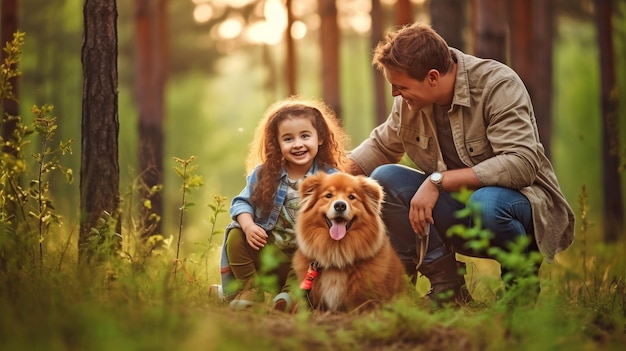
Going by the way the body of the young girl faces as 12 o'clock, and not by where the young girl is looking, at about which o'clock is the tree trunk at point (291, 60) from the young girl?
The tree trunk is roughly at 6 o'clock from the young girl.

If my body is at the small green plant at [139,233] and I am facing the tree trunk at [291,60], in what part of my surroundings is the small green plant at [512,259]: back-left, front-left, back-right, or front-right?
back-right

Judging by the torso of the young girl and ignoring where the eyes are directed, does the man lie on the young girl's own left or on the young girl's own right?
on the young girl's own left

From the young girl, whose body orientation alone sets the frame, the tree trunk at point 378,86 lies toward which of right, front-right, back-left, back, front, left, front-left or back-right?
back

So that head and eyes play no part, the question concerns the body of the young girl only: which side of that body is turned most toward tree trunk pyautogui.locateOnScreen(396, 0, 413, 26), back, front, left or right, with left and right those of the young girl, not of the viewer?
back

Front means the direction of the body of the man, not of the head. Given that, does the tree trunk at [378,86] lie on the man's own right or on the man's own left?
on the man's own right

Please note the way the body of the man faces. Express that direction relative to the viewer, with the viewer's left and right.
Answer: facing the viewer and to the left of the viewer

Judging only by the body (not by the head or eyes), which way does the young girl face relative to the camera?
toward the camera

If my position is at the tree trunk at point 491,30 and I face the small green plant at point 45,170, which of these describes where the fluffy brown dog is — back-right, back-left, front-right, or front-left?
front-left

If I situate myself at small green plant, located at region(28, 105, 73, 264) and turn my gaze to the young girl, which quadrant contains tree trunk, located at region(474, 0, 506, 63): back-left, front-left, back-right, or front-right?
front-left

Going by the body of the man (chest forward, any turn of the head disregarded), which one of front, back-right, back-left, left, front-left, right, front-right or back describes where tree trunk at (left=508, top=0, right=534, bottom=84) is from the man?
back-right

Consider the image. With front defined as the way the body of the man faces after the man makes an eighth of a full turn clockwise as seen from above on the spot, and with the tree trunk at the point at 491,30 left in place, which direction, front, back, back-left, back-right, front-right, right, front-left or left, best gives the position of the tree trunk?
right

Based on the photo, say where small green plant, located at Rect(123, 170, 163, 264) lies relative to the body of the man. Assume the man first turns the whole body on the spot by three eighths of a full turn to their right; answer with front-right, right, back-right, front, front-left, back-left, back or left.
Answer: left

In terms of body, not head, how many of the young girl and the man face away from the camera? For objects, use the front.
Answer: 0

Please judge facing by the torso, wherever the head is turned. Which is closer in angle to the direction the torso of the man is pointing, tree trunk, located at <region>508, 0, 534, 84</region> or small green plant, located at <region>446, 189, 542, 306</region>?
the small green plant

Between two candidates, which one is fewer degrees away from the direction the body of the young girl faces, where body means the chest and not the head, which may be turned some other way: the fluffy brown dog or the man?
the fluffy brown dog

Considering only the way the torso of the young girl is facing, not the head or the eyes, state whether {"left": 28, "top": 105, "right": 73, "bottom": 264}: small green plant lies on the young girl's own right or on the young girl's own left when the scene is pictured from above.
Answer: on the young girl's own right
